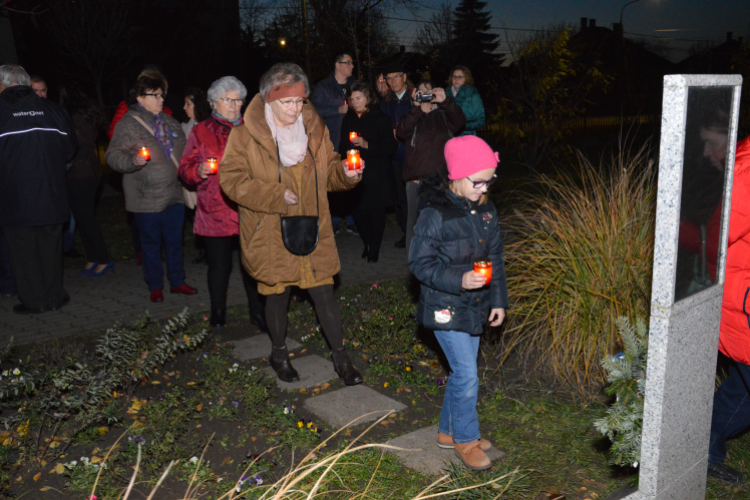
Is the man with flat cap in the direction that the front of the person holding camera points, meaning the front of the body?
no

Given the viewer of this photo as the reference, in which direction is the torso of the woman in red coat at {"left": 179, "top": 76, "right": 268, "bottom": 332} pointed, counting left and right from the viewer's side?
facing the viewer and to the right of the viewer

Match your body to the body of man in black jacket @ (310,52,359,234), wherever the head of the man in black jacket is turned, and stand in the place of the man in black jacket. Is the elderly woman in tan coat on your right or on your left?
on your right

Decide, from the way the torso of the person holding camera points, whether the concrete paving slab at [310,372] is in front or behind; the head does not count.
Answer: in front

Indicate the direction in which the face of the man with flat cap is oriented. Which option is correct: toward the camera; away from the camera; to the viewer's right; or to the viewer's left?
toward the camera

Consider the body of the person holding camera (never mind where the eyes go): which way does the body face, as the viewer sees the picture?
toward the camera

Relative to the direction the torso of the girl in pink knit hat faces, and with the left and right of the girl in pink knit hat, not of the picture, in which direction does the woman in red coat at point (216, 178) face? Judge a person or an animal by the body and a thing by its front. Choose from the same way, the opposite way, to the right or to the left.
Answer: the same way

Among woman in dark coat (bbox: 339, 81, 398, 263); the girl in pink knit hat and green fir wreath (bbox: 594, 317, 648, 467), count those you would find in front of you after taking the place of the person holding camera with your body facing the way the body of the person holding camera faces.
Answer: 2

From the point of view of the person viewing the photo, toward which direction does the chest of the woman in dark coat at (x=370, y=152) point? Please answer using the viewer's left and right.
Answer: facing the viewer and to the left of the viewer

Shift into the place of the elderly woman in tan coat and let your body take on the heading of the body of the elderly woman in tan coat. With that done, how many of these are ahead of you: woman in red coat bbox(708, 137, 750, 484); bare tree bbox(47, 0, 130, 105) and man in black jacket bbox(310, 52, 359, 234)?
1

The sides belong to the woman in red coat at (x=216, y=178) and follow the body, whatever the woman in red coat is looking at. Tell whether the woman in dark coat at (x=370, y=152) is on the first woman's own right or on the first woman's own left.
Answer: on the first woman's own left

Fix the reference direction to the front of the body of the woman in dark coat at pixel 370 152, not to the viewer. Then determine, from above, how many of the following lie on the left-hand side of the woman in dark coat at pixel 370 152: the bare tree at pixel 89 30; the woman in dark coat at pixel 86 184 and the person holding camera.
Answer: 1

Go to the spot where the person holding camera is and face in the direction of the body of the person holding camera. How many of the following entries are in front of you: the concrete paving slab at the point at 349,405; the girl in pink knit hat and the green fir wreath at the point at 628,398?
3

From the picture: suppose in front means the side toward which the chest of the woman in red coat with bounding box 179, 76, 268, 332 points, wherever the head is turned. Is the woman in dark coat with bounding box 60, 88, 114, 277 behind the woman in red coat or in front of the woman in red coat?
behind
